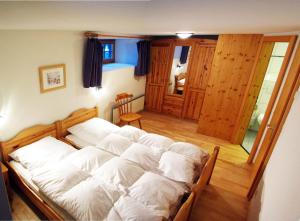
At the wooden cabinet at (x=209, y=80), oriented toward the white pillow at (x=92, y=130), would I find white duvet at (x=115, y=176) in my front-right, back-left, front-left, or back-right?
front-left

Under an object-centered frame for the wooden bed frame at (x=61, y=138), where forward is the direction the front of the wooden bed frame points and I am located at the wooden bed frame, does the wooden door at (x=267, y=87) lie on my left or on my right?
on my left

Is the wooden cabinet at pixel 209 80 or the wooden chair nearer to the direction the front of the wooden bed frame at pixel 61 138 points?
the wooden cabinet

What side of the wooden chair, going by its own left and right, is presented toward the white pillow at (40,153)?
right

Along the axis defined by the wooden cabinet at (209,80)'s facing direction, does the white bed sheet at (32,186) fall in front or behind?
in front

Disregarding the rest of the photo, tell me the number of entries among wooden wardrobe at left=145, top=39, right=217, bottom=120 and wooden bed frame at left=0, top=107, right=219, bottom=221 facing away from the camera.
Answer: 0

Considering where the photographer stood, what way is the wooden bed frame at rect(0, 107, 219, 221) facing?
facing the viewer and to the right of the viewer

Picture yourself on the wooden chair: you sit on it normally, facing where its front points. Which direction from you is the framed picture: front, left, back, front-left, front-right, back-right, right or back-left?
right

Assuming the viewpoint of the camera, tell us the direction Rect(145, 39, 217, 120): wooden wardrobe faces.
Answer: facing the viewer and to the left of the viewer

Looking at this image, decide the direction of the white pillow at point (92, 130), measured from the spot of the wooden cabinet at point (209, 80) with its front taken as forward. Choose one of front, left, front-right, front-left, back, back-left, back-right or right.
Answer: front
